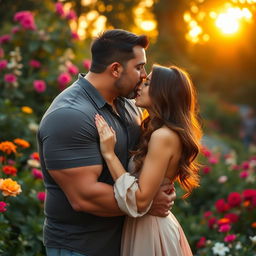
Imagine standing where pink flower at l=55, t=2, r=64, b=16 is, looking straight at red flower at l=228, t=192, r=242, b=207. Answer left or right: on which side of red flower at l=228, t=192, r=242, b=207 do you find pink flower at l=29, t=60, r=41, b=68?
right

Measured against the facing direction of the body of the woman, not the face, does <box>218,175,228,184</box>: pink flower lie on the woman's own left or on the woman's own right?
on the woman's own right

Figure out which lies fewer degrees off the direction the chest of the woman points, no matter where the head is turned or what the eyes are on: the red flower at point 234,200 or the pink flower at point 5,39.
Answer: the pink flower

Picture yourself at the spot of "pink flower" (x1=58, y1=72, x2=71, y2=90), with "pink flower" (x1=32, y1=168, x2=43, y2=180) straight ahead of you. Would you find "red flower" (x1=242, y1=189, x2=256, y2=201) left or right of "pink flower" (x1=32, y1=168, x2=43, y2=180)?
left

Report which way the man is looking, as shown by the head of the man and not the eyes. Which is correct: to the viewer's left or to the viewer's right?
to the viewer's right

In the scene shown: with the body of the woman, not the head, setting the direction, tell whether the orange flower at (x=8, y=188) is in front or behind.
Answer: in front

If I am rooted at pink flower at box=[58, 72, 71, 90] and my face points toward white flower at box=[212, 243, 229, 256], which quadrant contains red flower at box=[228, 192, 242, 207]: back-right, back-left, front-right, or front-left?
front-left

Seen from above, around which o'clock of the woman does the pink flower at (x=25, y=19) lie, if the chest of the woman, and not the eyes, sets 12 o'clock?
The pink flower is roughly at 2 o'clock from the woman.

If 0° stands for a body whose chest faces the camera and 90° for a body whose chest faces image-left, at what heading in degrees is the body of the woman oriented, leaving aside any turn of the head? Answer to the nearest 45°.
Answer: approximately 90°

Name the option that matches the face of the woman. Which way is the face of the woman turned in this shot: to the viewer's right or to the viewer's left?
to the viewer's left

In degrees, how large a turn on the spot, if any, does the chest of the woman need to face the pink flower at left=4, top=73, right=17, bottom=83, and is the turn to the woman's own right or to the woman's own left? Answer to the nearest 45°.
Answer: approximately 45° to the woman's own right
